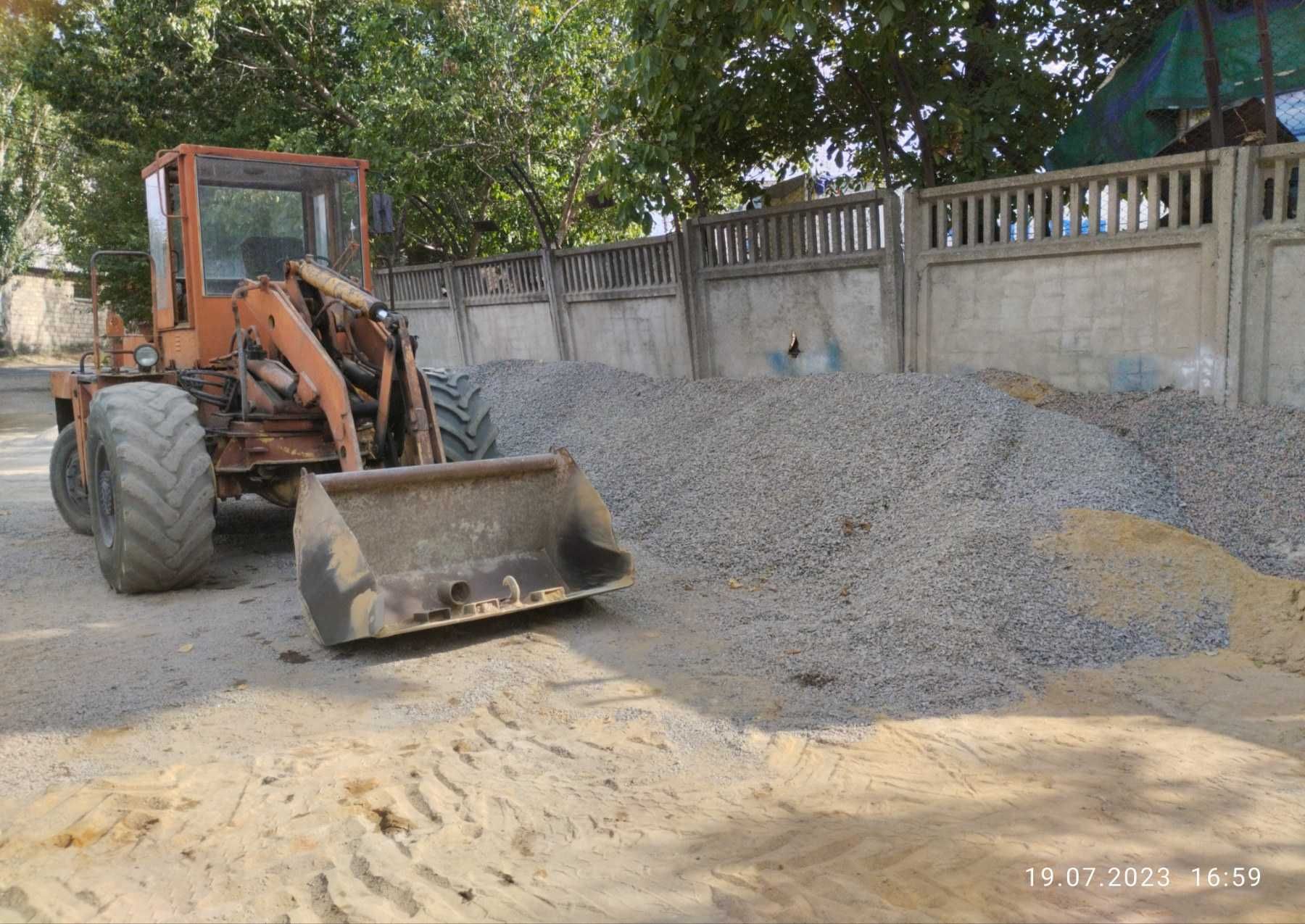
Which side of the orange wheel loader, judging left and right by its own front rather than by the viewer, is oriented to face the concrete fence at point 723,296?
left

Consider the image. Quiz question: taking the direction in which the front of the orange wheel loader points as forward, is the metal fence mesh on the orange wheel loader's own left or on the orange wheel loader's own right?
on the orange wheel loader's own left

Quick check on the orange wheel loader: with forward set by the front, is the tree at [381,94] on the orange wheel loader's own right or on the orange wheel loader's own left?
on the orange wheel loader's own left

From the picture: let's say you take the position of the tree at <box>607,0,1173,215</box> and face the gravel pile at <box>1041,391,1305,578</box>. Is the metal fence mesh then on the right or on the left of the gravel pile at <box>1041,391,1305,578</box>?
left

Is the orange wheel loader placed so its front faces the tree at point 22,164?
no

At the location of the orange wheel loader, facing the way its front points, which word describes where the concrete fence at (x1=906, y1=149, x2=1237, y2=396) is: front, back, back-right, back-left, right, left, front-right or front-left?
front-left

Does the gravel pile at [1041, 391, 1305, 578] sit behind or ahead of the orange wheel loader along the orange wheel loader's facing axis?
ahead
